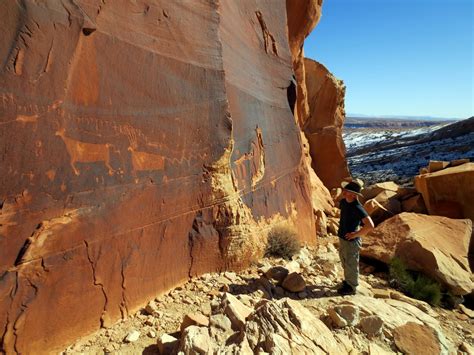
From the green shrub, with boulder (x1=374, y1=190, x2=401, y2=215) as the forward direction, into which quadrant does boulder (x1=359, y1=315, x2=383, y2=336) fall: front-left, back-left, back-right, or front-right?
back-left

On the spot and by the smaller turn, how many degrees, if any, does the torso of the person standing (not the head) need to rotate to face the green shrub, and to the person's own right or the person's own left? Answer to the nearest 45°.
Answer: approximately 180°

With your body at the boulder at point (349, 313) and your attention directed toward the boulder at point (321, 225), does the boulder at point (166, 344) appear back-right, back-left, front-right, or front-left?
back-left

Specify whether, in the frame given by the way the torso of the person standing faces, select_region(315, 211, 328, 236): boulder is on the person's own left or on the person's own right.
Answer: on the person's own right

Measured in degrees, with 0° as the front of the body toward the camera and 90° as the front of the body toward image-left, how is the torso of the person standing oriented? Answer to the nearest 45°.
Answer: approximately 45°

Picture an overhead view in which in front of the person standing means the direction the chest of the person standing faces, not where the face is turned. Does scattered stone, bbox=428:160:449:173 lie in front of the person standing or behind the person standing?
behind

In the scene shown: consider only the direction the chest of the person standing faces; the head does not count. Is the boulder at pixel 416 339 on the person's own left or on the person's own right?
on the person's own left

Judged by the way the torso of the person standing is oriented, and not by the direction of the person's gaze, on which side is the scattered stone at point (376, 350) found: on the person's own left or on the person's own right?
on the person's own left

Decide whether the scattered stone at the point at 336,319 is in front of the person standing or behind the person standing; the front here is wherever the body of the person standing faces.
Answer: in front

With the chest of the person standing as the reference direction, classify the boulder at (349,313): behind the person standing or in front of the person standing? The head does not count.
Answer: in front

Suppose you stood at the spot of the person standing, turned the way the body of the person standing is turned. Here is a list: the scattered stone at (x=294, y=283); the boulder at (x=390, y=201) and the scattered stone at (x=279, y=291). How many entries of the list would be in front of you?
2
